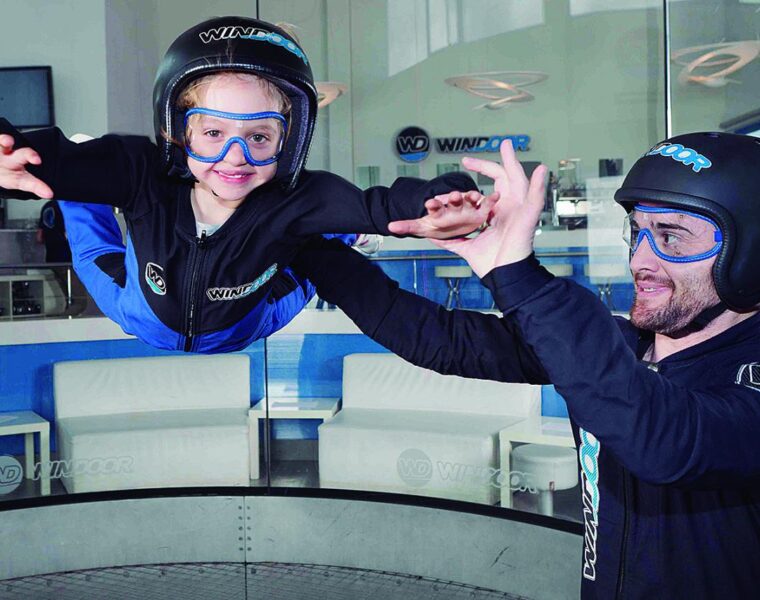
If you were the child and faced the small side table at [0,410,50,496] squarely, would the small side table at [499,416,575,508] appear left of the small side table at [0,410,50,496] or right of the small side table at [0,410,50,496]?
right

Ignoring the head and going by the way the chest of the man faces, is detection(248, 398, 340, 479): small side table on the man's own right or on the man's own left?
on the man's own right

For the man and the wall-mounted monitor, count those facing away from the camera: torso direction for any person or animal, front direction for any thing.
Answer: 0

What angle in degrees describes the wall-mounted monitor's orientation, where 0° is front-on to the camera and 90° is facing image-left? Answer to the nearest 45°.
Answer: approximately 0°

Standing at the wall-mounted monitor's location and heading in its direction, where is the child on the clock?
The child is roughly at 12 o'clock from the wall-mounted monitor.

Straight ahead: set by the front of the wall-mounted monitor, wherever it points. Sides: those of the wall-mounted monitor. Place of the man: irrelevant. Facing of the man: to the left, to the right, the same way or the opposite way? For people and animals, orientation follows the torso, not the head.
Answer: to the right

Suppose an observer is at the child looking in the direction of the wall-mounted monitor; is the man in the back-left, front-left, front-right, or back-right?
back-right

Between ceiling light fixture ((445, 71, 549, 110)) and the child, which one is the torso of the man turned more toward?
the child

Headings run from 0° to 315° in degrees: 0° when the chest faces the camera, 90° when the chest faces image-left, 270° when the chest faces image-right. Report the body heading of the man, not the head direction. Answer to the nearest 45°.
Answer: approximately 45°

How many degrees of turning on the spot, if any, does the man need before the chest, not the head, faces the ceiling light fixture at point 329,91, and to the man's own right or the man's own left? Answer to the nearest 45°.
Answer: approximately 135° to the man's own right

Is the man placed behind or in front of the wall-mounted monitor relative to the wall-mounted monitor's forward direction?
in front

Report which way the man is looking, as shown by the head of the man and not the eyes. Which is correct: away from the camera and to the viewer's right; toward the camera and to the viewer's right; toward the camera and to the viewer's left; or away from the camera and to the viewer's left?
toward the camera and to the viewer's left

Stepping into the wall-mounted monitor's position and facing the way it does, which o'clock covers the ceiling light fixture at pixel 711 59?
The ceiling light fixture is roughly at 10 o'clock from the wall-mounted monitor.
